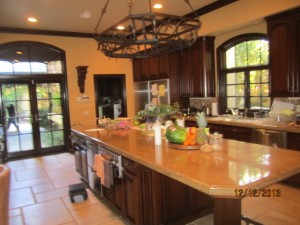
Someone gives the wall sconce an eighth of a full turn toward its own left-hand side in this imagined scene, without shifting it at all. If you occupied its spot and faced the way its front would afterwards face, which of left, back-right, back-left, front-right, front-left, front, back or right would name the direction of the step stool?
front-right

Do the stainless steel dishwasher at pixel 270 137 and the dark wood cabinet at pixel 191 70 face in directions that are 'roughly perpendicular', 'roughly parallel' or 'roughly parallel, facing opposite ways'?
roughly parallel

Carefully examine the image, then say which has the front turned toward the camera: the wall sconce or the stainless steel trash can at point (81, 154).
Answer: the wall sconce

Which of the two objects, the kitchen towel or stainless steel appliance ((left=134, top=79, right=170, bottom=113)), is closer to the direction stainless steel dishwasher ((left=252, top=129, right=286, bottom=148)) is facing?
the kitchen towel

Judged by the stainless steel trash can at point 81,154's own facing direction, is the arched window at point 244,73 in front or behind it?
behind

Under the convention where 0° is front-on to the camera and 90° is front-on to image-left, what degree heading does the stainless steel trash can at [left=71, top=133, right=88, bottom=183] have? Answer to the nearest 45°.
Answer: approximately 90°

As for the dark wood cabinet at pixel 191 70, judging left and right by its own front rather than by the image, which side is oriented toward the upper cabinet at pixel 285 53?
left

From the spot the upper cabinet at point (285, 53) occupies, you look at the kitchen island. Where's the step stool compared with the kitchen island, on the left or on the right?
right

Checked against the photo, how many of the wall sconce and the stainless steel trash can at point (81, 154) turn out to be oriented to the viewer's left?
1

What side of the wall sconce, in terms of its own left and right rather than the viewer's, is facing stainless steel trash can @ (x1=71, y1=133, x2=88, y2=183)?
front

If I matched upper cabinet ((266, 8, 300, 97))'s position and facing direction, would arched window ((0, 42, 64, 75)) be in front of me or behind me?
in front

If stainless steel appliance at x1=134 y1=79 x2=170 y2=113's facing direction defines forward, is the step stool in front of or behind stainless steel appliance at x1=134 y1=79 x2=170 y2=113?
in front

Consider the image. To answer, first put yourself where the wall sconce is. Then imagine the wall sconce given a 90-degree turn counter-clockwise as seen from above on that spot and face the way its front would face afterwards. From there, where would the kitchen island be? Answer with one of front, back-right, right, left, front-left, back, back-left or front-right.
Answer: right

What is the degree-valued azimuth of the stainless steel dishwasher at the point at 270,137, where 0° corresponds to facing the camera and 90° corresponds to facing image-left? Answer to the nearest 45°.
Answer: approximately 45°

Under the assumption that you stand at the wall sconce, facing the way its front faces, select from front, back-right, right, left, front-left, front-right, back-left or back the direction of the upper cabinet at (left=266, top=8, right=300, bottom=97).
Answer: front-left

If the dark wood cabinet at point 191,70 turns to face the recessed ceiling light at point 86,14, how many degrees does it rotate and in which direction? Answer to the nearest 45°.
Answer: approximately 45° to its right

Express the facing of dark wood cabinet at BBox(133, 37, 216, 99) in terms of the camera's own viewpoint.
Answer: facing the viewer and to the left of the viewer

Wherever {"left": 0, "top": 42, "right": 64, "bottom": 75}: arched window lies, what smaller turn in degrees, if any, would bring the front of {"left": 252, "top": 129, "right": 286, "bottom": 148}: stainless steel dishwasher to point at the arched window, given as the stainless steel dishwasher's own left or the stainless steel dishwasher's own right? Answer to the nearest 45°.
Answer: approximately 45° to the stainless steel dishwasher's own right

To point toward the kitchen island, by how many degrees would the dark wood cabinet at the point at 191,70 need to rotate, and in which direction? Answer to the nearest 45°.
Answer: approximately 45° to its left

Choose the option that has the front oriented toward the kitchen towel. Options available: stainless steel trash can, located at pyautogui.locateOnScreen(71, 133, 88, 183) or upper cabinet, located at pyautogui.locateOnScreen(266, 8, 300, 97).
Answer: the upper cabinet
